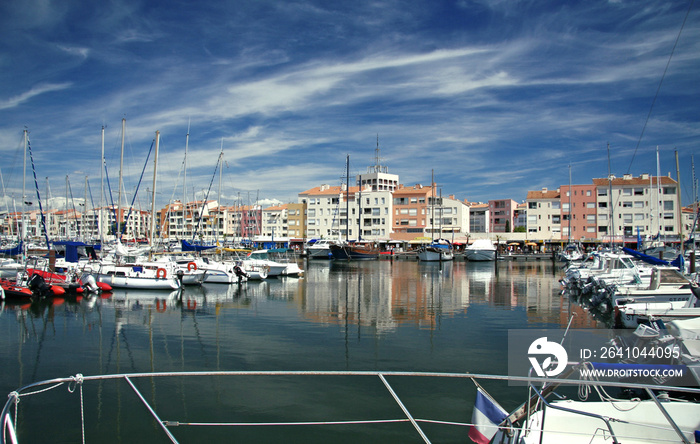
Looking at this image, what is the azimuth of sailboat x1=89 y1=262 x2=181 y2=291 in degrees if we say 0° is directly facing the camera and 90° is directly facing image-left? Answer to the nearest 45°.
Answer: approximately 90°

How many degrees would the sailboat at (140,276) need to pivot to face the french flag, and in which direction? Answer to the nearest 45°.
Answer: approximately 90° to its left
